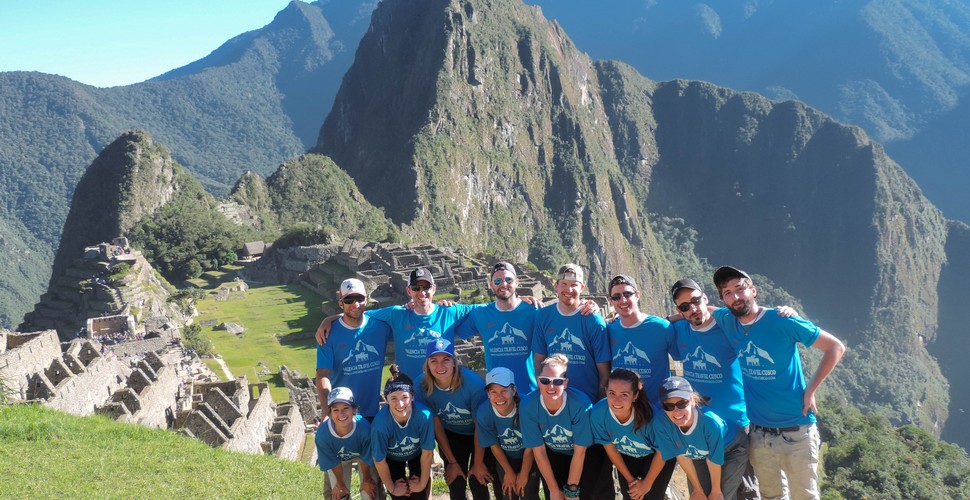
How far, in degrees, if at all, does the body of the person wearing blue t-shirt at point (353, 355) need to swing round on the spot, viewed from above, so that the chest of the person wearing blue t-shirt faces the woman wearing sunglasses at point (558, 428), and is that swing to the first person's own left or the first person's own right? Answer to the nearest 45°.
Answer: approximately 45° to the first person's own left

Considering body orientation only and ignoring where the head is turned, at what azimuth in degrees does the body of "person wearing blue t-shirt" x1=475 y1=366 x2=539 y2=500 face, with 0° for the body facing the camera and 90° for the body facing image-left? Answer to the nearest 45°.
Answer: approximately 0°

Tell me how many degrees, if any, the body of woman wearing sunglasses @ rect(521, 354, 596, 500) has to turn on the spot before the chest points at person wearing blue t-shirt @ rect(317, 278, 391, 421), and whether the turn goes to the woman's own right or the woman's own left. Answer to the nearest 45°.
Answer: approximately 90° to the woman's own right

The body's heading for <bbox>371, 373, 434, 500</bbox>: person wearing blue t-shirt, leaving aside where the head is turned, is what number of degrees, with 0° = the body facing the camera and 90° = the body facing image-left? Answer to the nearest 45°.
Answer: approximately 0°

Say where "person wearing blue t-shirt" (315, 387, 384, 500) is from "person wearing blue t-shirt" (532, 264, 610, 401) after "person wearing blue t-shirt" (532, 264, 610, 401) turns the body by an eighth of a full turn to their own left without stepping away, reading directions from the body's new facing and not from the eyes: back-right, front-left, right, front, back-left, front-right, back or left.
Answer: back-right

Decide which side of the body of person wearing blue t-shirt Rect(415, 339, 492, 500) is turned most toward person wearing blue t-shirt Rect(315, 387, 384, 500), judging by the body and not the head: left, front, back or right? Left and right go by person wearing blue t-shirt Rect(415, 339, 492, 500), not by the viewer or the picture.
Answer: right

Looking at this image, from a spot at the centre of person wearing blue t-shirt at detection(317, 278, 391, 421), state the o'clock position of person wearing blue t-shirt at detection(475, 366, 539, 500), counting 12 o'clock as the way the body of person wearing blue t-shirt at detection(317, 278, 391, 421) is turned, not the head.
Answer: person wearing blue t-shirt at detection(475, 366, 539, 500) is roughly at 10 o'clock from person wearing blue t-shirt at detection(317, 278, 391, 421).
